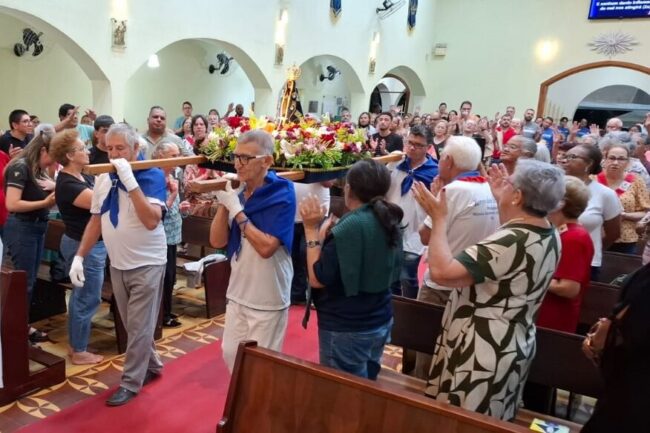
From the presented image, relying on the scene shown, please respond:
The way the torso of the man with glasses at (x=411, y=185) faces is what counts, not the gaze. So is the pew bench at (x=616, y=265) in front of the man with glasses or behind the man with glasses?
behind

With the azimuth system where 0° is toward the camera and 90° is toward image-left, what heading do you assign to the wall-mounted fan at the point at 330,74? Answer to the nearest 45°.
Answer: approximately 315°

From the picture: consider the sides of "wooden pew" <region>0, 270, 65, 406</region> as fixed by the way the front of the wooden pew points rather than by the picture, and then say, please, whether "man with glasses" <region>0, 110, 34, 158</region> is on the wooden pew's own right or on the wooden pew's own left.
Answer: on the wooden pew's own left

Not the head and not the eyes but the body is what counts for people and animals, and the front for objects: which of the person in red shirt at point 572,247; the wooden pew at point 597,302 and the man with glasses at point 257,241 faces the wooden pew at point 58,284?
the person in red shirt

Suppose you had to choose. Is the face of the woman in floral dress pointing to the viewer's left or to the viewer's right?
to the viewer's left

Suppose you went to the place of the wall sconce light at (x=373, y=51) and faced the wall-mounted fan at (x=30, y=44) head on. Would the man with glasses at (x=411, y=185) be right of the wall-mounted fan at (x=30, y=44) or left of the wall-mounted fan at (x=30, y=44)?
left

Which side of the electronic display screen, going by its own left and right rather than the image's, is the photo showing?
front

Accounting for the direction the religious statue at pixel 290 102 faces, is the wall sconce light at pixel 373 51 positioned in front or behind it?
behind

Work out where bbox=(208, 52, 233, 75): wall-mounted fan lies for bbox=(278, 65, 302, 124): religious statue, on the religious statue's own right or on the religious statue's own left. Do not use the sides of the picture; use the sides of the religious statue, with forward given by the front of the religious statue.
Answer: on the religious statue's own right

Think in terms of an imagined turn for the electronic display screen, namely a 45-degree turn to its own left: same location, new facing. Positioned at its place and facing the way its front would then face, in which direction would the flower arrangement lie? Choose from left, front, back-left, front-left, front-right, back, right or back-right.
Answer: front-right

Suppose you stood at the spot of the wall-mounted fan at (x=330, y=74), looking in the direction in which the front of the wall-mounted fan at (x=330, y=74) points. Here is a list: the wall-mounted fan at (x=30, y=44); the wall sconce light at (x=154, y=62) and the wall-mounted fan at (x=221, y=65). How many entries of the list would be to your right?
3

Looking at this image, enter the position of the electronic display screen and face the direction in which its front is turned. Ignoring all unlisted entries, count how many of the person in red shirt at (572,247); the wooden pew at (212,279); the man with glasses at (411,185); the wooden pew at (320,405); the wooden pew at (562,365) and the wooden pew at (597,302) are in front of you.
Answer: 6
